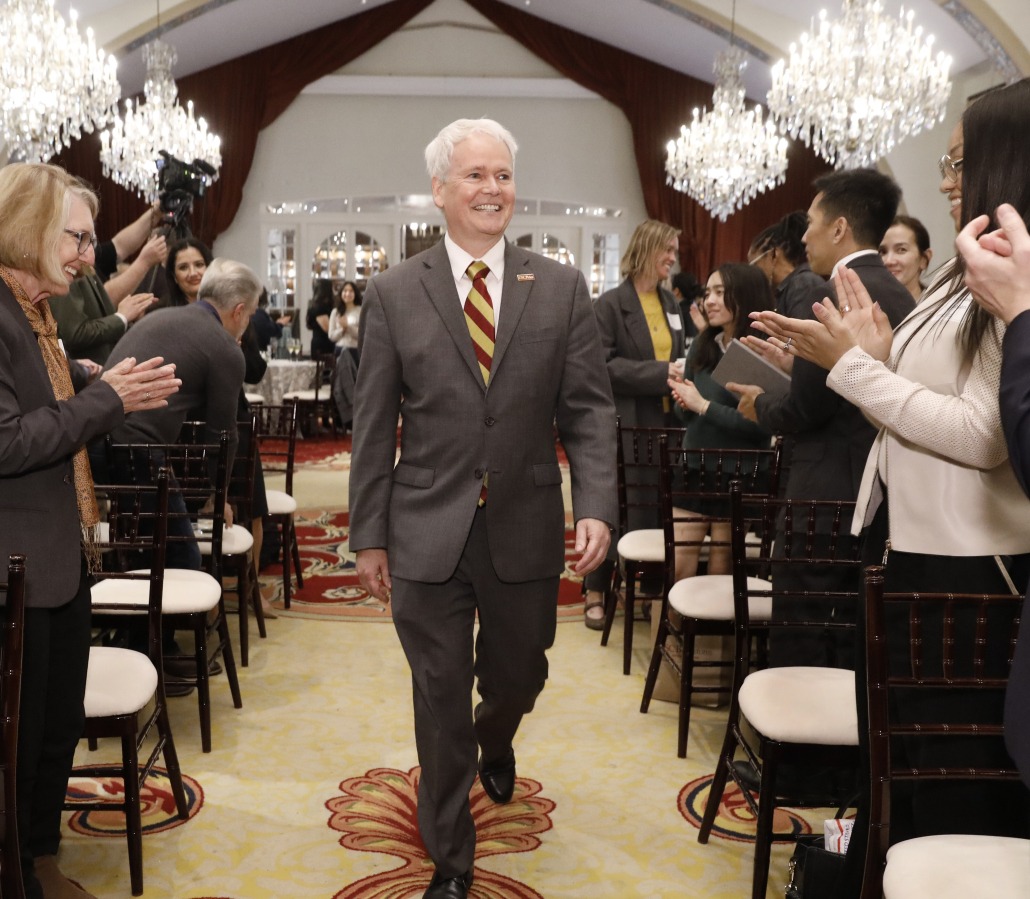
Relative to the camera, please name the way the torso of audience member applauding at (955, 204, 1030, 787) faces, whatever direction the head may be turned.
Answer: to the viewer's left

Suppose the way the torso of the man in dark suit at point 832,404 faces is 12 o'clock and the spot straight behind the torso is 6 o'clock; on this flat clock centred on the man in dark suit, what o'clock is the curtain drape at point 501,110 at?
The curtain drape is roughly at 1 o'clock from the man in dark suit.

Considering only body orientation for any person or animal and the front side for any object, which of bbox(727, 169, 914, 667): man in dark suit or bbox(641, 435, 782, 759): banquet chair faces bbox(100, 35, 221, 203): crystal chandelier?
the man in dark suit

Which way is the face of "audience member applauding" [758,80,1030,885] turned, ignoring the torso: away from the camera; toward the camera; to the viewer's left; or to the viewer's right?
to the viewer's left

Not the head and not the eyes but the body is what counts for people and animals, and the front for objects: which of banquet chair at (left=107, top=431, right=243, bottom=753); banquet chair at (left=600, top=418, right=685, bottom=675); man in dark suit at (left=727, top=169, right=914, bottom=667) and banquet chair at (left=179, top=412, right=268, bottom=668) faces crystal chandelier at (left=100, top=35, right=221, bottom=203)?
the man in dark suit

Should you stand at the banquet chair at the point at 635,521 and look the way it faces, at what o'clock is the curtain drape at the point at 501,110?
The curtain drape is roughly at 7 o'clock from the banquet chair.

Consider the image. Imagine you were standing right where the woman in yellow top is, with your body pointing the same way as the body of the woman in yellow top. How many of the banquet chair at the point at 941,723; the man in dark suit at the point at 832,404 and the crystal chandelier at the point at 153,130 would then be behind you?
1

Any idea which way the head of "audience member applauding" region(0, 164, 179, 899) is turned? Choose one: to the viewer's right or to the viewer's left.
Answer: to the viewer's right

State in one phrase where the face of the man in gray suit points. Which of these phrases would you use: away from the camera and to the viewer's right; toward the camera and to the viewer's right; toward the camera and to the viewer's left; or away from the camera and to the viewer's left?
toward the camera and to the viewer's right

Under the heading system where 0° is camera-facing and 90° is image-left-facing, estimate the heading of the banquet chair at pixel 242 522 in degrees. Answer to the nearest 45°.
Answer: approximately 45°

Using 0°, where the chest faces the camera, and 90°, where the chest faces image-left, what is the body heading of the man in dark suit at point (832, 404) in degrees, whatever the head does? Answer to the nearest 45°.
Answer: approximately 135°

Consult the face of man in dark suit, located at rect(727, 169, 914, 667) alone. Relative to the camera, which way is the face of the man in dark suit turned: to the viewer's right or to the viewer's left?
to the viewer's left

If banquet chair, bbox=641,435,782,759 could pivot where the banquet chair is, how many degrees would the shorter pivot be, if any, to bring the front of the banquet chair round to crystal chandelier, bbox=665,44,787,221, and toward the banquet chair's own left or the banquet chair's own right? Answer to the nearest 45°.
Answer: approximately 135° to the banquet chair's own left
